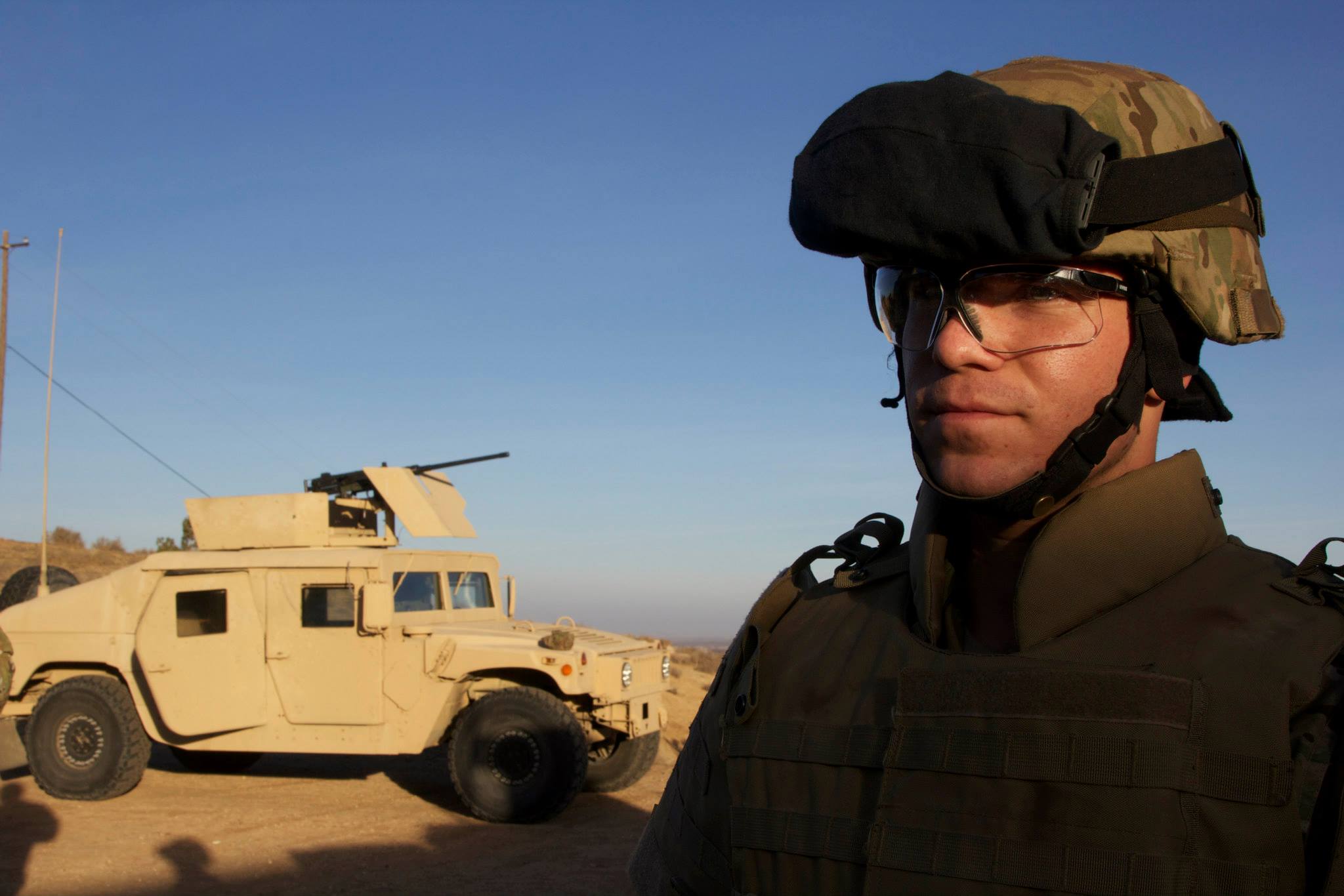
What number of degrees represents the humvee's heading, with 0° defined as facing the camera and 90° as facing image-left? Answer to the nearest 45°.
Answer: approximately 315°

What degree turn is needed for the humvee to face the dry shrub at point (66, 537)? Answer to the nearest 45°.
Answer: approximately 135° to its left

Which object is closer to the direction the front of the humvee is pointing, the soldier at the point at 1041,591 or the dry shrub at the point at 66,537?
the soldier

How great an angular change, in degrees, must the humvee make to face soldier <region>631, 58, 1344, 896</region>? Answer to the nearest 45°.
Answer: approximately 45° to its right
